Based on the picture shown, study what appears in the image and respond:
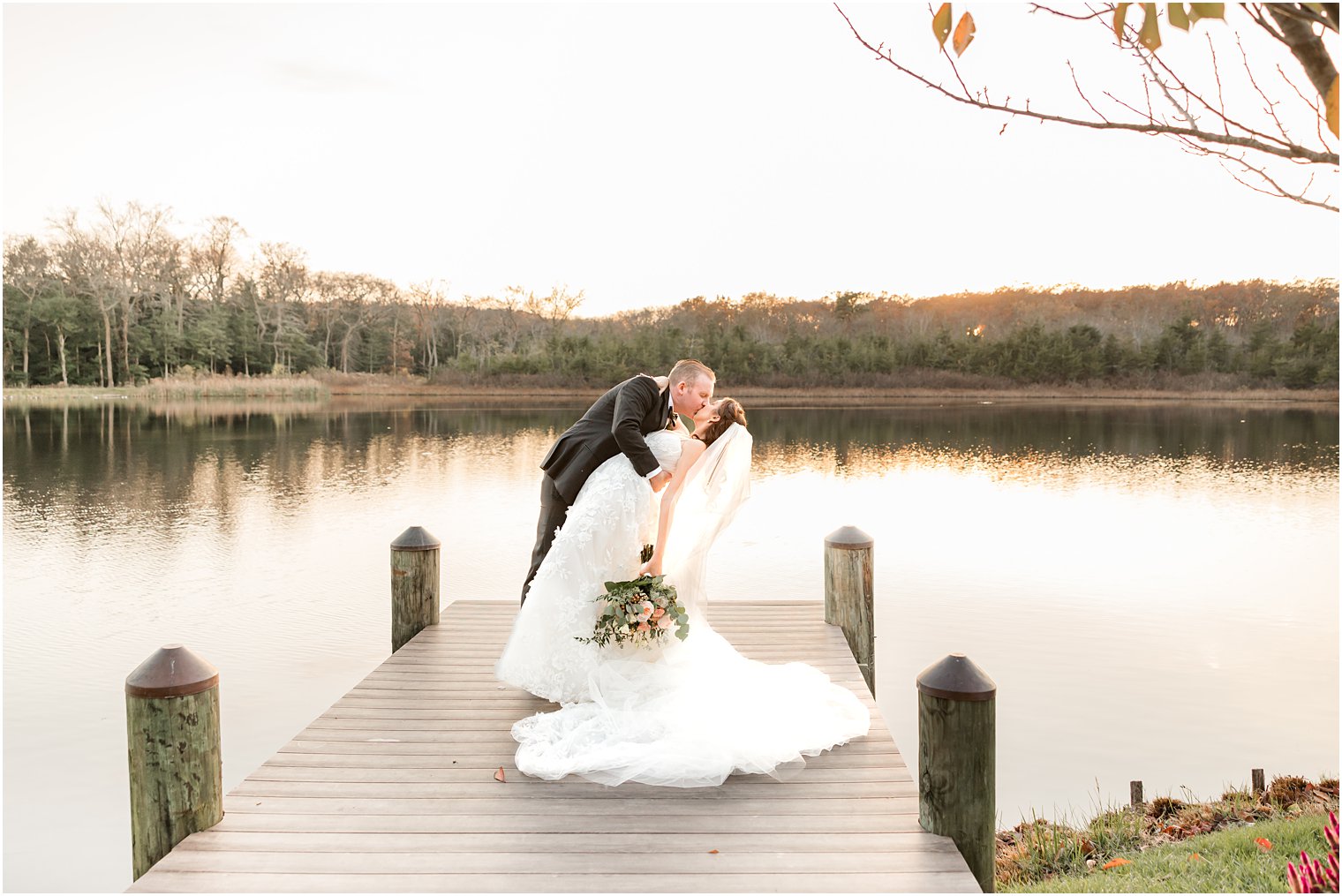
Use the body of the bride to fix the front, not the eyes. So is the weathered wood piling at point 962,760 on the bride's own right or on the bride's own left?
on the bride's own left

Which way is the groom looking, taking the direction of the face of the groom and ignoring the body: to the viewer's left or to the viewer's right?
to the viewer's right

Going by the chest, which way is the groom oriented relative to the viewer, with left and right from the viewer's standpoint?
facing to the right of the viewer

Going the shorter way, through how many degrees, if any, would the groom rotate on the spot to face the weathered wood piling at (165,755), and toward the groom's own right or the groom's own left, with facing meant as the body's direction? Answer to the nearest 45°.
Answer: approximately 135° to the groom's own right

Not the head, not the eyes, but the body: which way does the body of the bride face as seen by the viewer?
to the viewer's left
